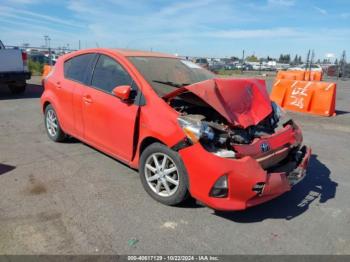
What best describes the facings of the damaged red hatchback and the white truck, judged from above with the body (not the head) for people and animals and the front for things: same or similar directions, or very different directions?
very different directions

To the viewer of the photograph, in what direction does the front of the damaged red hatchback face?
facing the viewer and to the right of the viewer

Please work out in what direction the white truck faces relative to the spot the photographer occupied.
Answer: facing away from the viewer and to the left of the viewer

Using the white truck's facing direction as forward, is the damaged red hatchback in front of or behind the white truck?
behind

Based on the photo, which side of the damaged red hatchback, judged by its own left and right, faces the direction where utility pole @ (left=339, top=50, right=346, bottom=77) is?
left

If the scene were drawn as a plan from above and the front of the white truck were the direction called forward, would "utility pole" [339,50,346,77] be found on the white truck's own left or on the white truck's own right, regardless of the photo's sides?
on the white truck's own right

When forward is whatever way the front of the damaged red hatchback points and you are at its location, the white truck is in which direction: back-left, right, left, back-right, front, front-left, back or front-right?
back
